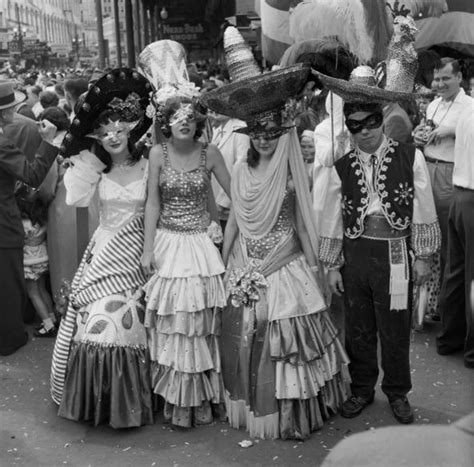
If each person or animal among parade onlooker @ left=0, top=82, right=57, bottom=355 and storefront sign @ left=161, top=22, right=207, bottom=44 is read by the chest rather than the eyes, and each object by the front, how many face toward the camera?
1

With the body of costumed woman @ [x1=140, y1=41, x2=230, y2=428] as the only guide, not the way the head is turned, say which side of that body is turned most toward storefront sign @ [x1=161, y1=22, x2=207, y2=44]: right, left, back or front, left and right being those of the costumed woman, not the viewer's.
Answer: back

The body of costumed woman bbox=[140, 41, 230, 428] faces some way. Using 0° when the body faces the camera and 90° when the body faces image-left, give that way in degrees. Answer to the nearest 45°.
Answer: approximately 0°

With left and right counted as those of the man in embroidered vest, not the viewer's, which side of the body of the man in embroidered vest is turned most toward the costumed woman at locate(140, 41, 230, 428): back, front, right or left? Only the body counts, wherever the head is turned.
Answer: right

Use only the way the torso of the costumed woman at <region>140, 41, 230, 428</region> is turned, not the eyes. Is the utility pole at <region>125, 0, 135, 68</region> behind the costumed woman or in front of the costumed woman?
behind

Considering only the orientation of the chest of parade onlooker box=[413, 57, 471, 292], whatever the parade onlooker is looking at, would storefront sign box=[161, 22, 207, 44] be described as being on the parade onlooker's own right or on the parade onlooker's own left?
on the parade onlooker's own right

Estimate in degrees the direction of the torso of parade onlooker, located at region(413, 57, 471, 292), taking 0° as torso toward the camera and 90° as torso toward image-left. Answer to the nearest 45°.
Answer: approximately 45°
